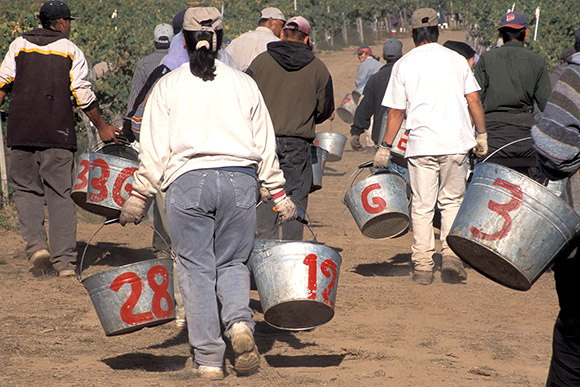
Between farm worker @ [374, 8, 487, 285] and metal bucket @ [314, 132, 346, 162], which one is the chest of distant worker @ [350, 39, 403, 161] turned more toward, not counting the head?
the metal bucket

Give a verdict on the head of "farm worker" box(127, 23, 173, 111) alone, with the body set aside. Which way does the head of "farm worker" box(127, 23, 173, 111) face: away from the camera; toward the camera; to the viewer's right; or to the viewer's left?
away from the camera

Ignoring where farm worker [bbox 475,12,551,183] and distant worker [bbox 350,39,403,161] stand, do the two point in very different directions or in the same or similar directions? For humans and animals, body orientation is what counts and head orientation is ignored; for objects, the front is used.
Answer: same or similar directions

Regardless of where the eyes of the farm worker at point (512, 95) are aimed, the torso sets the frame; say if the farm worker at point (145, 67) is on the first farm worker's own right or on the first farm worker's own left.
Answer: on the first farm worker's own left

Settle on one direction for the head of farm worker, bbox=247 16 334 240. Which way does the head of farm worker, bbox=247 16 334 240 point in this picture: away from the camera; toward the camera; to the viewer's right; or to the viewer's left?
away from the camera

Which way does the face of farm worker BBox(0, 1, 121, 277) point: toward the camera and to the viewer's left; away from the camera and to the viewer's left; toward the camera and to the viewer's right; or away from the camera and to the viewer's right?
away from the camera and to the viewer's right

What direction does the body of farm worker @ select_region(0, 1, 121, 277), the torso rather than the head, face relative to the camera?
away from the camera

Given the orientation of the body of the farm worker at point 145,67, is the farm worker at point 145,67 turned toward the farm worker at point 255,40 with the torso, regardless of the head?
no

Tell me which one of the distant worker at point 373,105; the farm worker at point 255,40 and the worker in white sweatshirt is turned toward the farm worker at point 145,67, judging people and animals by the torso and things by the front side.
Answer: the worker in white sweatshirt

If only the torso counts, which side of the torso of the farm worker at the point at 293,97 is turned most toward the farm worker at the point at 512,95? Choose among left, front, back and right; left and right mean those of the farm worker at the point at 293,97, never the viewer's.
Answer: right

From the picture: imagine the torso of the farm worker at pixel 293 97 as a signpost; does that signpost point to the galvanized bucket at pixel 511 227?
no

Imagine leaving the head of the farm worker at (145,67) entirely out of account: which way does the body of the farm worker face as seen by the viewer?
away from the camera

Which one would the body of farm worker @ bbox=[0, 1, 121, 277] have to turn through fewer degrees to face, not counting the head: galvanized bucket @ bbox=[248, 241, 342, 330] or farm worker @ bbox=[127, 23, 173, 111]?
the farm worker

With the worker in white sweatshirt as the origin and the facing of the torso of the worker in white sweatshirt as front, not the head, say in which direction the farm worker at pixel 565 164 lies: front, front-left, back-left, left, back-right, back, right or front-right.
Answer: back-right

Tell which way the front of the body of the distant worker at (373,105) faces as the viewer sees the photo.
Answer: away from the camera

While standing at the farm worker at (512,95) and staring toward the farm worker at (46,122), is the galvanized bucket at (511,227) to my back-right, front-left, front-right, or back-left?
front-left

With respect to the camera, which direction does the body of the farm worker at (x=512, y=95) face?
away from the camera

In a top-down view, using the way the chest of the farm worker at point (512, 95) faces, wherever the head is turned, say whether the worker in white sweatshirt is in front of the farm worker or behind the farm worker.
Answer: behind

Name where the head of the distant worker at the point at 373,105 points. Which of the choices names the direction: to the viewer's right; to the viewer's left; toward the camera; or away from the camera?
away from the camera

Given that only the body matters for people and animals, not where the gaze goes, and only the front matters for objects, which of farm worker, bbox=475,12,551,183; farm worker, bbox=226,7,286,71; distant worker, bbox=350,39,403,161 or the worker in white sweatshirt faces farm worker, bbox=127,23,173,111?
the worker in white sweatshirt
